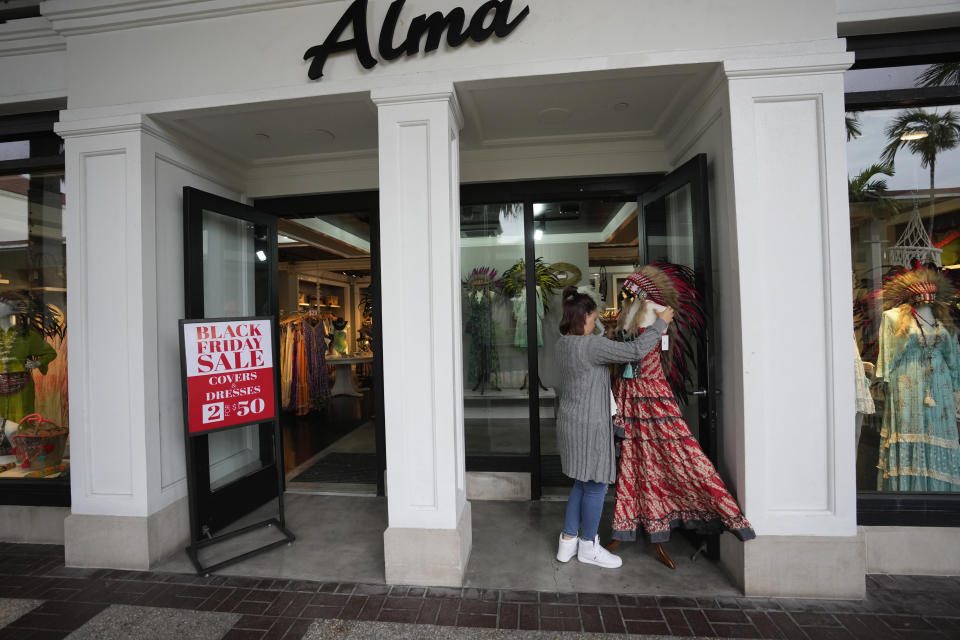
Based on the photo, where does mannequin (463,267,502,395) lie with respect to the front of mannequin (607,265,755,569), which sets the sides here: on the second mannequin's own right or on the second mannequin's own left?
on the second mannequin's own right

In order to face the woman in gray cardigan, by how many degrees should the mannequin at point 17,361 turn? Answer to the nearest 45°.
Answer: approximately 45° to its left

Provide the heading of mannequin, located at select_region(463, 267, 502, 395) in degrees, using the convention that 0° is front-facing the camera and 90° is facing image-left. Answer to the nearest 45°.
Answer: approximately 0°

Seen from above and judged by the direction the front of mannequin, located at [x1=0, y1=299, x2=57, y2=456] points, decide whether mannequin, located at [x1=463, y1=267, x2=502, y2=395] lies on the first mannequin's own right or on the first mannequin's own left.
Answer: on the first mannequin's own left

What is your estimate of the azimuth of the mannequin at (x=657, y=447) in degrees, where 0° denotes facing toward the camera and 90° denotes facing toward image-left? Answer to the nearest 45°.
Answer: approximately 45°

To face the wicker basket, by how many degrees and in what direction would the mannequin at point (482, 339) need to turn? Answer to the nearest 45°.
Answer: approximately 90° to its right

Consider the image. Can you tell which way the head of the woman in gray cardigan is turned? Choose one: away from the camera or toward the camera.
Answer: away from the camera

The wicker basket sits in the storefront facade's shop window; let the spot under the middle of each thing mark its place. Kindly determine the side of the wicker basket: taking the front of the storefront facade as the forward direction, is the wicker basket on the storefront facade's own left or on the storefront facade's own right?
on the storefront facade's own right

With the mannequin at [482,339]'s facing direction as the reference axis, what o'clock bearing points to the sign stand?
The sign stand is roughly at 2 o'clock from the mannequin.
